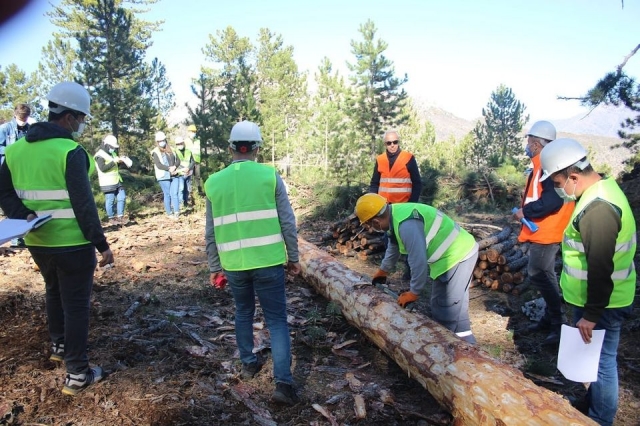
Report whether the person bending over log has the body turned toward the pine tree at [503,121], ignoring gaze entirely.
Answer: no

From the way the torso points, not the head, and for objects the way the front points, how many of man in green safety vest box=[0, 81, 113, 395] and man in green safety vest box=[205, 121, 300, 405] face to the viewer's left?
0

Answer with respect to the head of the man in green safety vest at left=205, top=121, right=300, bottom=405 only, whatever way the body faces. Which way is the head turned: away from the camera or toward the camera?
away from the camera

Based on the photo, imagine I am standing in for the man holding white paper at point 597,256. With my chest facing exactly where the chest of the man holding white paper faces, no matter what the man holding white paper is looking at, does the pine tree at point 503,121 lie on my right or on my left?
on my right

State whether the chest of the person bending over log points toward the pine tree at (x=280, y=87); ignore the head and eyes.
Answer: no

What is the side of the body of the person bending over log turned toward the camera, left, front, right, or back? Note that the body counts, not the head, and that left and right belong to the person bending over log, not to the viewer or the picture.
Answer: left

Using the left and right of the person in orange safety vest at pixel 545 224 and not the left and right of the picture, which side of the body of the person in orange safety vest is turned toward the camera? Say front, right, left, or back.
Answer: left

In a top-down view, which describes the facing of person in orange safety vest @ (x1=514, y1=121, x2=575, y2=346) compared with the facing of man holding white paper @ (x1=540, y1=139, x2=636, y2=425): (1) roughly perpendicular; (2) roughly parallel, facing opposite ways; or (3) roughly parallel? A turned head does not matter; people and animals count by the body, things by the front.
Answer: roughly parallel

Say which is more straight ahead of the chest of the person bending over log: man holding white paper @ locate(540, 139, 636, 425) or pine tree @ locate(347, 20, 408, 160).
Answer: the pine tree

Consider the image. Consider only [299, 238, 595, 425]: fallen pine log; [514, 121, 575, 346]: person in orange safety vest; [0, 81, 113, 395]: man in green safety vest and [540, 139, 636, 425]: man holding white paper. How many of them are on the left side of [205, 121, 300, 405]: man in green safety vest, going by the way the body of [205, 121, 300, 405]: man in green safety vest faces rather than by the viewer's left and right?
1

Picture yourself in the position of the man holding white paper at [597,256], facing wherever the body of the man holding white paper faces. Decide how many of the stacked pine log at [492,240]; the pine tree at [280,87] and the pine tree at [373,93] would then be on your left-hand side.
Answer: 0

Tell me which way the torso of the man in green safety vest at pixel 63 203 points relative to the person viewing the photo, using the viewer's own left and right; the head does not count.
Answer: facing away from the viewer and to the right of the viewer

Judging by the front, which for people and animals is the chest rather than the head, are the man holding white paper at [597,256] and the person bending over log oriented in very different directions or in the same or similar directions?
same or similar directions

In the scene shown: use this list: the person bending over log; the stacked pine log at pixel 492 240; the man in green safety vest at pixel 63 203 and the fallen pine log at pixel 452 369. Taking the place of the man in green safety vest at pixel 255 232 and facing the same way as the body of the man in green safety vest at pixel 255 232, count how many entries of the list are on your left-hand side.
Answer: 1

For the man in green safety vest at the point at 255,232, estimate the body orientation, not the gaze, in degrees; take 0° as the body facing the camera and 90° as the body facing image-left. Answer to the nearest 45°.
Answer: approximately 180°

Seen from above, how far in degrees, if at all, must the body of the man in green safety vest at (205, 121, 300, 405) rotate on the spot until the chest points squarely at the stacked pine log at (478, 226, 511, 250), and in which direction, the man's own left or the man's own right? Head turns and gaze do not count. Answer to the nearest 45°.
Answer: approximately 45° to the man's own right

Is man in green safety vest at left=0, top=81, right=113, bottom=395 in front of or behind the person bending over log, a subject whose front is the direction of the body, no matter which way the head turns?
in front

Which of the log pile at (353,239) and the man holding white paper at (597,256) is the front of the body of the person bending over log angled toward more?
the log pile

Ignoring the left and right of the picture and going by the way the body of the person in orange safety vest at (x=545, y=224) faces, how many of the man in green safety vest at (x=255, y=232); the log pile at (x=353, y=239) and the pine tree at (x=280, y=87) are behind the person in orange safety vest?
0

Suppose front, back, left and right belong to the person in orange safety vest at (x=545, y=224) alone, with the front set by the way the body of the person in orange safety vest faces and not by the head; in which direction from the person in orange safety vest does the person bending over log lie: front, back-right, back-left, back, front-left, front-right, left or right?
front-left

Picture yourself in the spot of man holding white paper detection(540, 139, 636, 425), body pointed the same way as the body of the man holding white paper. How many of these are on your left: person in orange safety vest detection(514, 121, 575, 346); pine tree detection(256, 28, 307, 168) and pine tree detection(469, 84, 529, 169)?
0

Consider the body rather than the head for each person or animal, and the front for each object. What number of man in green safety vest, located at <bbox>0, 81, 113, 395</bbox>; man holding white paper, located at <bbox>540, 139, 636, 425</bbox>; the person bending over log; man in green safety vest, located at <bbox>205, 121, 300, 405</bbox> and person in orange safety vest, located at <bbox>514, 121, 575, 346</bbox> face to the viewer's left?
3
